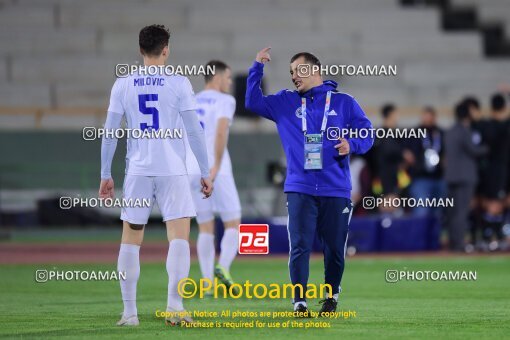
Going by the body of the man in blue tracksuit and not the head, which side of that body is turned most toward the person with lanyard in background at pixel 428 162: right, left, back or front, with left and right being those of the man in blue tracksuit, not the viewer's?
back

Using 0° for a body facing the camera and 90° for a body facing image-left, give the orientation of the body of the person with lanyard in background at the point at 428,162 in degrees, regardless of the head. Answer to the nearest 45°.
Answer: approximately 0°

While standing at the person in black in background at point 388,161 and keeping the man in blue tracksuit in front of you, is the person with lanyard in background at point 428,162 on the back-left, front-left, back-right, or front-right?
back-left

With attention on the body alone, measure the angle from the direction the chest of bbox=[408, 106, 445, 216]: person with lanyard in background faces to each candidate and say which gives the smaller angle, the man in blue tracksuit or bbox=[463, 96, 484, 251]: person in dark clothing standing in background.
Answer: the man in blue tracksuit

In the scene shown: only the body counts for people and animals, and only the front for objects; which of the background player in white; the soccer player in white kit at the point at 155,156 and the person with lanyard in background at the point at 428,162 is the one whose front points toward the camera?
the person with lanyard in background

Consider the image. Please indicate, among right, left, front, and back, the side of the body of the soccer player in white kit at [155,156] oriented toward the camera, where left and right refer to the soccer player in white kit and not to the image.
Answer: back

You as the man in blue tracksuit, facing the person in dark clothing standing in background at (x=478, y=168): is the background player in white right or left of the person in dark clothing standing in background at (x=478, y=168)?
left

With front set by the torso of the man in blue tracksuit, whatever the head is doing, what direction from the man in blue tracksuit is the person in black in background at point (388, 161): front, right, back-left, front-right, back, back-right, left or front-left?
back

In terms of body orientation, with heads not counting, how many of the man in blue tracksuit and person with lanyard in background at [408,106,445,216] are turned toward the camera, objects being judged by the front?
2
